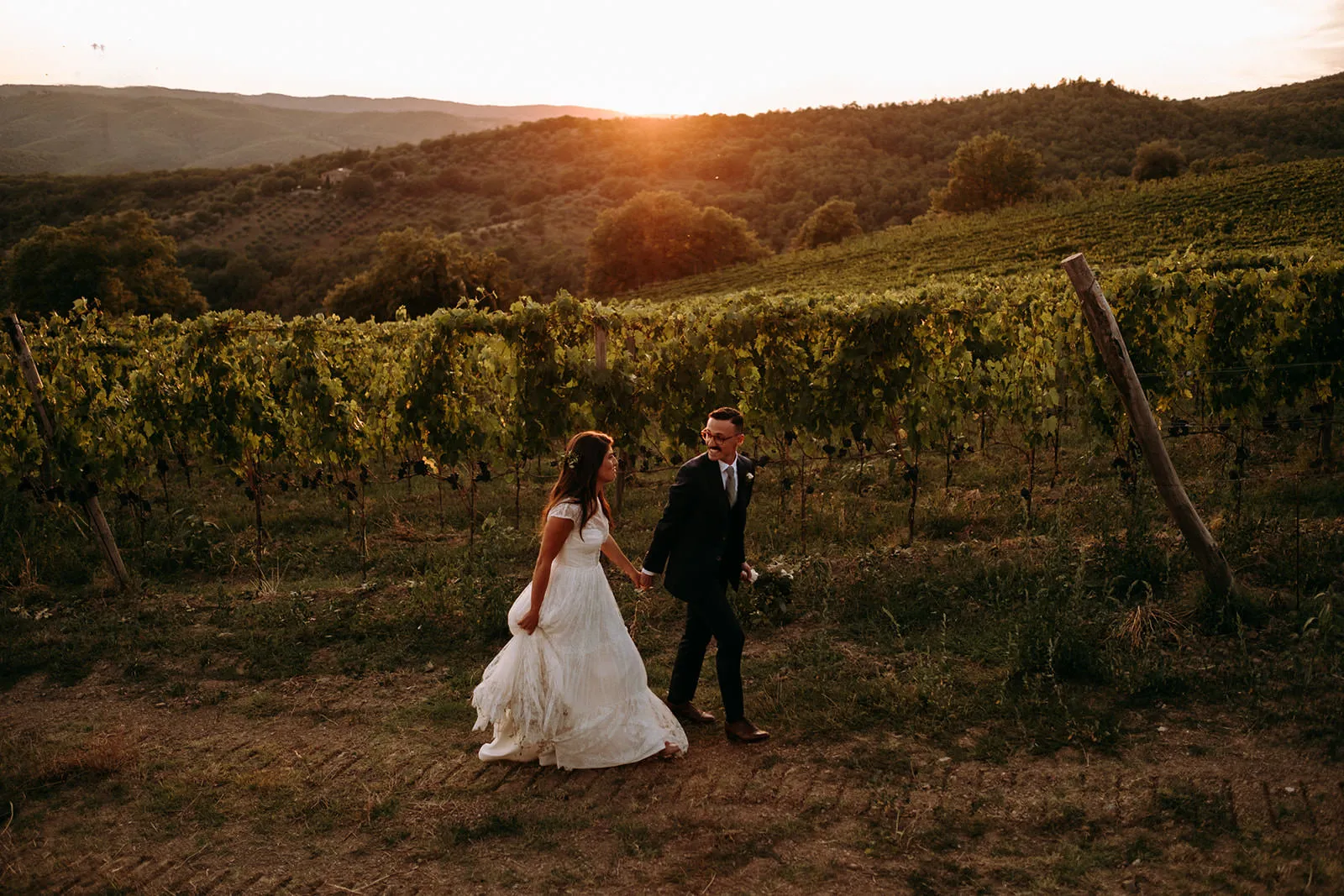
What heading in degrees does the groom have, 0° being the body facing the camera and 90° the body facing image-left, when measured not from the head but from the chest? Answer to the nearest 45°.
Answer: approximately 315°

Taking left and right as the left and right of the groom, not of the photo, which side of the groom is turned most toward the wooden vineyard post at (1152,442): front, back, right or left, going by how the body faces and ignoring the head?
left

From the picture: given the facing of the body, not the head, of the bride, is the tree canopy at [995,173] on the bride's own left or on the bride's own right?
on the bride's own left

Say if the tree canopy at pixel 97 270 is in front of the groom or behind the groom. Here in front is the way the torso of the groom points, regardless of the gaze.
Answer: behind

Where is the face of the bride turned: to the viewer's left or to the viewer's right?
to the viewer's right

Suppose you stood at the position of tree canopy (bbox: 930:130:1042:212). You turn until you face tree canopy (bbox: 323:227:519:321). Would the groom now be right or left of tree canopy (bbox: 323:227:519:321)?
left

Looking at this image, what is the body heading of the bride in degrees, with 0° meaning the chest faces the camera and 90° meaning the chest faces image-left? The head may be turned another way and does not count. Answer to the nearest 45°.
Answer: approximately 270°
